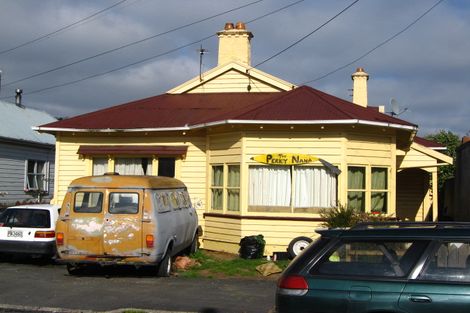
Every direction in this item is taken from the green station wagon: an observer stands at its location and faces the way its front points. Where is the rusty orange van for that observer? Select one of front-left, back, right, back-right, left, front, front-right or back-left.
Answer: back-left

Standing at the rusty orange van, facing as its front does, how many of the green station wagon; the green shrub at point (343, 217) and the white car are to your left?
1

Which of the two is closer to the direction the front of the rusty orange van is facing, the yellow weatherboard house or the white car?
the yellow weatherboard house

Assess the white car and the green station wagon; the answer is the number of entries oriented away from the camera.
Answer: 1

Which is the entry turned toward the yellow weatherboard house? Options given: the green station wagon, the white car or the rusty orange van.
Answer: the rusty orange van

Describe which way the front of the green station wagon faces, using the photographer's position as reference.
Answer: facing to the right of the viewer

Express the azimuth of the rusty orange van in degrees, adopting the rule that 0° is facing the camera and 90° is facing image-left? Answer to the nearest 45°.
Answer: approximately 225°

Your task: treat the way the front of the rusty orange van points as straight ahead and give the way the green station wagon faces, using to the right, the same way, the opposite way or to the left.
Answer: to the right

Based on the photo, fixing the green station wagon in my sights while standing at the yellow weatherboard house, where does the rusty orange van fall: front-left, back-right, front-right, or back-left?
front-right

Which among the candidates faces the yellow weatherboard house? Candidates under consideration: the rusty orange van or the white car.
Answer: the rusty orange van

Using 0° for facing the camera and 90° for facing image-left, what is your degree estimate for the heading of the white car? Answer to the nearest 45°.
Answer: approximately 180°

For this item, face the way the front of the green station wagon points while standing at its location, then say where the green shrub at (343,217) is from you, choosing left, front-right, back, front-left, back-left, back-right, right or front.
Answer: left

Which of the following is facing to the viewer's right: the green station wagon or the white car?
the green station wagon
